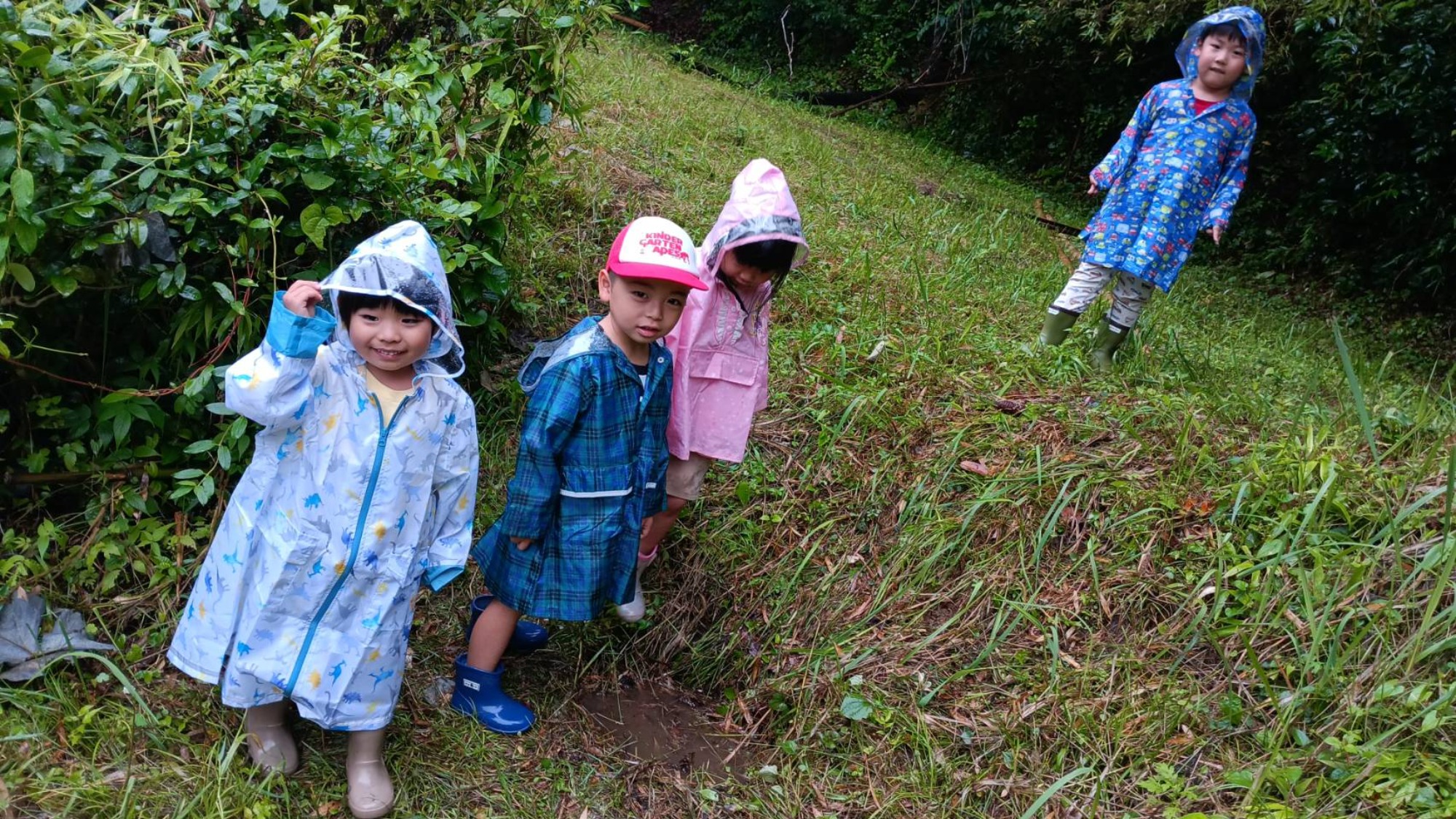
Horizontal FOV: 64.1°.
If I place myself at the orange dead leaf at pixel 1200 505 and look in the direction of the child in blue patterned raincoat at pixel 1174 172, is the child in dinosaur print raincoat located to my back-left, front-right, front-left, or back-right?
back-left

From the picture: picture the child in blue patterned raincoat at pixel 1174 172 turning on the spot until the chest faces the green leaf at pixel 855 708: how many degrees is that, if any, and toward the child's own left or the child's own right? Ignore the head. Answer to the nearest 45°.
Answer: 0° — they already face it

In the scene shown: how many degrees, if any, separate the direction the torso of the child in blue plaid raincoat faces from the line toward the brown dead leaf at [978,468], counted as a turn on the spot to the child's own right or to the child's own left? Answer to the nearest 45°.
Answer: approximately 90° to the child's own left

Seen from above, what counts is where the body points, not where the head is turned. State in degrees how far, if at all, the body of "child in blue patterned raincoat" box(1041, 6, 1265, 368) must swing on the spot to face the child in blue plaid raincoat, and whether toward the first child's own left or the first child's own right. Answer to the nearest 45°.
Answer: approximately 45° to the first child's own right

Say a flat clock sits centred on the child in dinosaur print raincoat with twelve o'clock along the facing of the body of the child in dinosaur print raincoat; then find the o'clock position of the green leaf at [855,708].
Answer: The green leaf is roughly at 9 o'clock from the child in dinosaur print raincoat.

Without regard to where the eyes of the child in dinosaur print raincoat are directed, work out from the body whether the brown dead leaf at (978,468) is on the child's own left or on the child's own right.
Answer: on the child's own left

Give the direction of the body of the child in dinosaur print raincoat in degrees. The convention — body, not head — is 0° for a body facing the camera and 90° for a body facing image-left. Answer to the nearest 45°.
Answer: approximately 0°

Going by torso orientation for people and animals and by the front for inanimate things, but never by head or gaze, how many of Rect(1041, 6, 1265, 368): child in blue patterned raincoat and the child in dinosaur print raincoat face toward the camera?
2

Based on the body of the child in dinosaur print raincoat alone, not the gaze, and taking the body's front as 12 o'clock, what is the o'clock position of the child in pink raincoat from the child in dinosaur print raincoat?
The child in pink raincoat is roughly at 8 o'clock from the child in dinosaur print raincoat.
